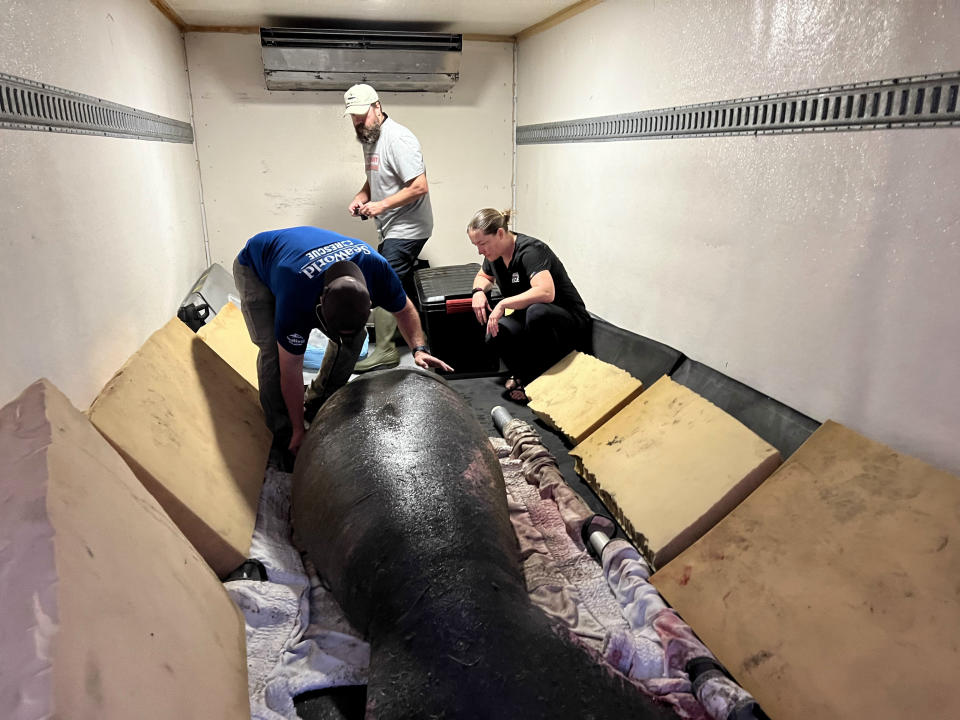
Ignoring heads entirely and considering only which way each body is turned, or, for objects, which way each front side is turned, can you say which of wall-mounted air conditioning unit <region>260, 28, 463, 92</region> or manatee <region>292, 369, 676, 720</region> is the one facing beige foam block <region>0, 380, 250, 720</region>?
the wall-mounted air conditioning unit

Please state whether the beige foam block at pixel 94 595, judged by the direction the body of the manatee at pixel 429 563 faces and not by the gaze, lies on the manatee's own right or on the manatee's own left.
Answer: on the manatee's own left

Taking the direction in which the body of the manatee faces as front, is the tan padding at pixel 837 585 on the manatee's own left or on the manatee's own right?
on the manatee's own right

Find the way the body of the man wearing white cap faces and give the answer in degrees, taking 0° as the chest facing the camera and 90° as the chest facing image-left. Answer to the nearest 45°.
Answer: approximately 45°

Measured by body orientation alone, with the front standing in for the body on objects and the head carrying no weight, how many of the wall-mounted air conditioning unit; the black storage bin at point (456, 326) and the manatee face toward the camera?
2

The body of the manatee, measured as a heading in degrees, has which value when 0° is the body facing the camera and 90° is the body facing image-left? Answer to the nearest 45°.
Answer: approximately 180°

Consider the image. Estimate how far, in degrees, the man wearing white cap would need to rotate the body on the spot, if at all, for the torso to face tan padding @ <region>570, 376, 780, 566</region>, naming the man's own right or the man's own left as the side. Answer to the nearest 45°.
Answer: approximately 45° to the man's own left

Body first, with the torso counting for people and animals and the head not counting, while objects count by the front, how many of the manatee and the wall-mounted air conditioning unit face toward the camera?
1
